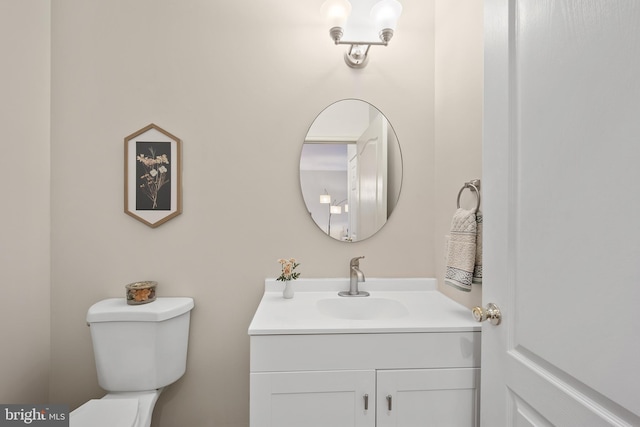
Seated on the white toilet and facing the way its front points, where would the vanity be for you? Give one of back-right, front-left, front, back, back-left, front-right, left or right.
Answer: left

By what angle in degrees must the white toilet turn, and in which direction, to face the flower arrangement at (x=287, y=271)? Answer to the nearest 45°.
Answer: approximately 135° to its left

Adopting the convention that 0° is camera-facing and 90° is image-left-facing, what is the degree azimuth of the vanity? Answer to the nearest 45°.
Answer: approximately 0°

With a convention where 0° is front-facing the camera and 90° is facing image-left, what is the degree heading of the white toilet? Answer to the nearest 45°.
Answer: approximately 45°

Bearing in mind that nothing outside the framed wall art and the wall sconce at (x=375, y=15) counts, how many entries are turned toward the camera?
2

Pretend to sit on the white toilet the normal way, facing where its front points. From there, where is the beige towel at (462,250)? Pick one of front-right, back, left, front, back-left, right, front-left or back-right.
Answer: left
